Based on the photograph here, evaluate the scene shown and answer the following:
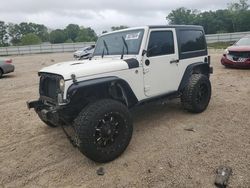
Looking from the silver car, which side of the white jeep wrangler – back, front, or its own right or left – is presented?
right

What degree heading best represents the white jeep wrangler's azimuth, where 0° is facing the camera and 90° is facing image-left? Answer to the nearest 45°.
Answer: approximately 45°
